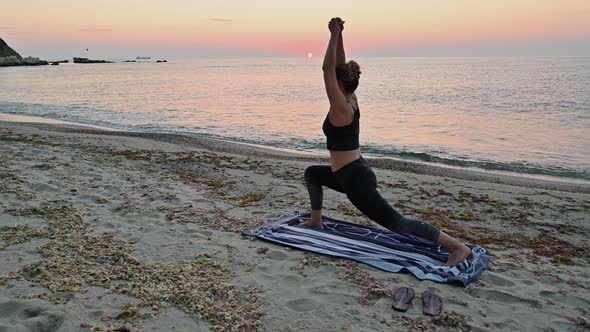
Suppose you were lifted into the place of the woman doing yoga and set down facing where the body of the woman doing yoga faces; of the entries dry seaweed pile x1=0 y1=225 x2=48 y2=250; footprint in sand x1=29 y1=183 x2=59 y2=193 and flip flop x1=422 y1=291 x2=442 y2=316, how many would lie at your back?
1

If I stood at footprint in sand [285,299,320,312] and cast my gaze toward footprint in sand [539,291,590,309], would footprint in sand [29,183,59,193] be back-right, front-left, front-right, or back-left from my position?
back-left

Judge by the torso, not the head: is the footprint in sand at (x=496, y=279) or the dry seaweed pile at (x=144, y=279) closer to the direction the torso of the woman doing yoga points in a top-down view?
the dry seaweed pile

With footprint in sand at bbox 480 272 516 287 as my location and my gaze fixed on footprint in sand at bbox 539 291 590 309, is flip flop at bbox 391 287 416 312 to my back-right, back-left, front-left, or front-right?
back-right

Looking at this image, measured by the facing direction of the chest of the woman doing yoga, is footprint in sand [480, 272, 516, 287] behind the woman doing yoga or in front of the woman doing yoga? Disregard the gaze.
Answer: behind

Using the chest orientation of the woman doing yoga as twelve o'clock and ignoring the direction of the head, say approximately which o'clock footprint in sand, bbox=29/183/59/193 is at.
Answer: The footprint in sand is roughly at 11 o'clock from the woman doing yoga.

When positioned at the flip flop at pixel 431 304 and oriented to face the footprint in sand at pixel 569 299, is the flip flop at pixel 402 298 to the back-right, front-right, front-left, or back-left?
back-left

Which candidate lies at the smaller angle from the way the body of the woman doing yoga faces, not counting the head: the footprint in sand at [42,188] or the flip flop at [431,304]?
the footprint in sand

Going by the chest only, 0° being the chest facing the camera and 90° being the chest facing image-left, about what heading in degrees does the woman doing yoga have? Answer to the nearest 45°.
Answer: approximately 135°

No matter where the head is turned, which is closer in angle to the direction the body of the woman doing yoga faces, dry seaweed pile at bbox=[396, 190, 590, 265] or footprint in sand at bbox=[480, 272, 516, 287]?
the dry seaweed pile

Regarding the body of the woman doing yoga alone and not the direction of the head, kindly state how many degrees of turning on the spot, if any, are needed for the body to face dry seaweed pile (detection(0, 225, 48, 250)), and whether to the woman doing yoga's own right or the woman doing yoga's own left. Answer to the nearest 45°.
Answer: approximately 45° to the woman doing yoga's own left

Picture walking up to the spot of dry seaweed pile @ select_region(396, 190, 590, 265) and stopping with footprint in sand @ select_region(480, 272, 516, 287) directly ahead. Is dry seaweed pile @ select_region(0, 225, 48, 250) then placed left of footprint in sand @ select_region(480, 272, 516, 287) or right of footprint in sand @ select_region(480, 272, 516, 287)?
right

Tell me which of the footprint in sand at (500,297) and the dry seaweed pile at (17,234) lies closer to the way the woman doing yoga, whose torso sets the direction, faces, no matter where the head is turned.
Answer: the dry seaweed pile
